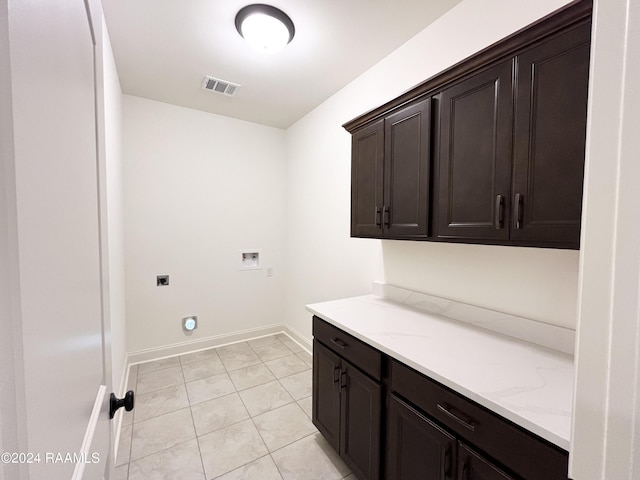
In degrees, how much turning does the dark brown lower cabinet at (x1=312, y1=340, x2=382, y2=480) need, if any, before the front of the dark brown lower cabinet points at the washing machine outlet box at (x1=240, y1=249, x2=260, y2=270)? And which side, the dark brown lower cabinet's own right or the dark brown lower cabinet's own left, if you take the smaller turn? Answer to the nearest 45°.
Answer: approximately 90° to the dark brown lower cabinet's own right

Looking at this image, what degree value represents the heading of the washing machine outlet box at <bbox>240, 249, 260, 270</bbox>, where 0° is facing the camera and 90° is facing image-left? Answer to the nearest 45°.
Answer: approximately 0°

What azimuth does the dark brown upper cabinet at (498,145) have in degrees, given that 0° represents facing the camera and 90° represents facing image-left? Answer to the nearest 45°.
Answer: approximately 45°

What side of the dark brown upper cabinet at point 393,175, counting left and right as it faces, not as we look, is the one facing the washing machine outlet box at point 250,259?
right

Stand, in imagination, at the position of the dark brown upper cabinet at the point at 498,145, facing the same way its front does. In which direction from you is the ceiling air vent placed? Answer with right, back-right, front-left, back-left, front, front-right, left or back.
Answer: front-right

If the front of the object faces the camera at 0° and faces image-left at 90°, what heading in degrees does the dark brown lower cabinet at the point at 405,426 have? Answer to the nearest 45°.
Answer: approximately 45°
